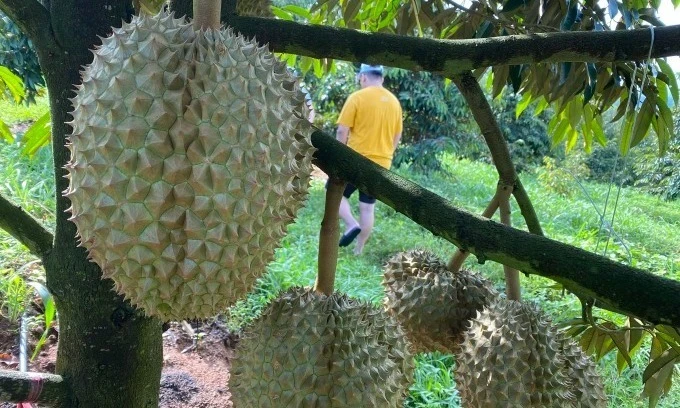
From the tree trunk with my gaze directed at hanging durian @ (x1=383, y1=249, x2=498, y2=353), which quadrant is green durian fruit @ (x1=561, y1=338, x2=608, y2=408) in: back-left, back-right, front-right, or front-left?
front-right

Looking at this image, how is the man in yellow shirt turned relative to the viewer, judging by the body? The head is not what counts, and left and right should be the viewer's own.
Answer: facing away from the viewer and to the left of the viewer

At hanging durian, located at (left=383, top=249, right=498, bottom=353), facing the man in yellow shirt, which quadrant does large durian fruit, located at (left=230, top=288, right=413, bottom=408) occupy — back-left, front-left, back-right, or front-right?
back-left

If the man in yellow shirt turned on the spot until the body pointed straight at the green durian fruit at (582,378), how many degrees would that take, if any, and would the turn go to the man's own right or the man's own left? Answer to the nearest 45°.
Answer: approximately 135° to the man's own left

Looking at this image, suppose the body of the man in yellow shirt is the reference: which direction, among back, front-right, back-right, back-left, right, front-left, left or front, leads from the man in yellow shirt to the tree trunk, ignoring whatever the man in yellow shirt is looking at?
back-left

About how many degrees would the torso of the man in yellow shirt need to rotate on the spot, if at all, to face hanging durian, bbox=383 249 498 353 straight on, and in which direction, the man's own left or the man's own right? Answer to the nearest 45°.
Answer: approximately 135° to the man's own left

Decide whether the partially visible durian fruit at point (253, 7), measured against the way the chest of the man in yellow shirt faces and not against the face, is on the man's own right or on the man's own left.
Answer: on the man's own left

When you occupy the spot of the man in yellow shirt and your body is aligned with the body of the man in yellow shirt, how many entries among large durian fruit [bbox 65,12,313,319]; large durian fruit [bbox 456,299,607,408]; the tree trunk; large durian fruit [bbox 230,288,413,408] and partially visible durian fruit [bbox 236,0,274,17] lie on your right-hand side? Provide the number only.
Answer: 0

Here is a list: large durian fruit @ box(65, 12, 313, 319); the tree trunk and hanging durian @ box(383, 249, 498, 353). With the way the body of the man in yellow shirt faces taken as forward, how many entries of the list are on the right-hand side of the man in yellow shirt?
0

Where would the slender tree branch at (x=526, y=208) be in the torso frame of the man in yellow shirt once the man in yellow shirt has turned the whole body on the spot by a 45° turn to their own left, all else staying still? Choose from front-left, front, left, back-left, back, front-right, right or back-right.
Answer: left

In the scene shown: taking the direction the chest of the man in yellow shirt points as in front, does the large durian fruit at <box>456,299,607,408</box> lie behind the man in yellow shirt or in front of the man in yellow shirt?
behind

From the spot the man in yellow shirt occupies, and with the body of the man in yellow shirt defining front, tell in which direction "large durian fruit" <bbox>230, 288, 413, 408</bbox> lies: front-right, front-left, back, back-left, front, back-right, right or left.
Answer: back-left
